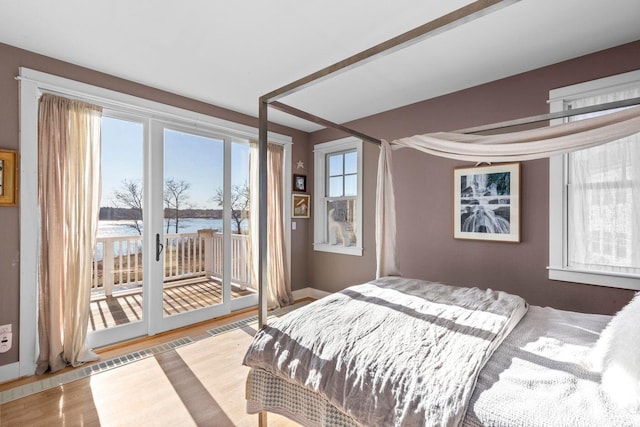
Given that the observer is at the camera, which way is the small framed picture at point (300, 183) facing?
facing the viewer and to the right of the viewer

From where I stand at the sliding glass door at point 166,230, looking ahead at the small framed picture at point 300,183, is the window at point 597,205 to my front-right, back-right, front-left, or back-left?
front-right

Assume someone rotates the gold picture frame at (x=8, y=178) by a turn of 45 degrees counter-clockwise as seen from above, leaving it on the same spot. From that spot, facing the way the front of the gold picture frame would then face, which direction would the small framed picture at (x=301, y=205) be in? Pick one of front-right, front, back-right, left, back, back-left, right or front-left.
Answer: front-left

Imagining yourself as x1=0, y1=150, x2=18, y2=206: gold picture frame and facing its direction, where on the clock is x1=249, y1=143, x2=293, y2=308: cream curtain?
The cream curtain is roughly at 9 o'clock from the gold picture frame.

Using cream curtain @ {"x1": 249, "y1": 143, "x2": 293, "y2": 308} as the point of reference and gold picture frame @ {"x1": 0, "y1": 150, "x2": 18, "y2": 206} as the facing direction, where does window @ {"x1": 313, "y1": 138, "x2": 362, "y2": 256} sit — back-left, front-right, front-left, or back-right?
back-left

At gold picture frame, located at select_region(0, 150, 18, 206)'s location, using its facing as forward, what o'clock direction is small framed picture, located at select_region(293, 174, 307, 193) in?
The small framed picture is roughly at 9 o'clock from the gold picture frame.

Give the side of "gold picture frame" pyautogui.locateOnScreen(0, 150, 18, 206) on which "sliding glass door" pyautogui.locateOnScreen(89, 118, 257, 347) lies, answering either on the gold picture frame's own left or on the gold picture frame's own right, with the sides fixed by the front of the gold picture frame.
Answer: on the gold picture frame's own left

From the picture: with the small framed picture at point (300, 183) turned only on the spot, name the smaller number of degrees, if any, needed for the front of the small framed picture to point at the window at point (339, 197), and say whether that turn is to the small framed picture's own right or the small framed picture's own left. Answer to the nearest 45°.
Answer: approximately 45° to the small framed picture's own left

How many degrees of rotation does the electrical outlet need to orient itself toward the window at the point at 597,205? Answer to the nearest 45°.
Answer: approximately 45° to its left
